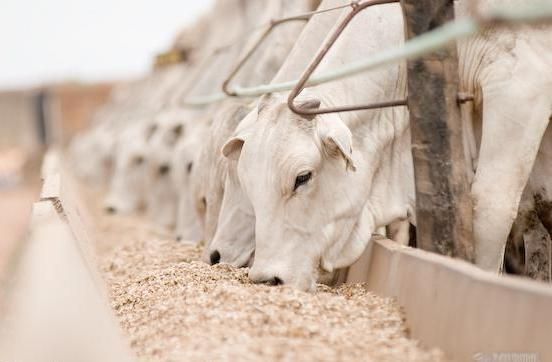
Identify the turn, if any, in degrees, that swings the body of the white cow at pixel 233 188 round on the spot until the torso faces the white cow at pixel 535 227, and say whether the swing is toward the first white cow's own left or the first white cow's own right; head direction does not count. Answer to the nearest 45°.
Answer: approximately 135° to the first white cow's own left

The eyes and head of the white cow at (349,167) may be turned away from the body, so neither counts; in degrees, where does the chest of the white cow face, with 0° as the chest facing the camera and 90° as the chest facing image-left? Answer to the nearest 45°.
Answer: approximately 45°

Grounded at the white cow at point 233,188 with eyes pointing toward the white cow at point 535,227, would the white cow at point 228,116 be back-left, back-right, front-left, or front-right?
back-left
